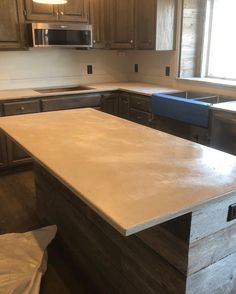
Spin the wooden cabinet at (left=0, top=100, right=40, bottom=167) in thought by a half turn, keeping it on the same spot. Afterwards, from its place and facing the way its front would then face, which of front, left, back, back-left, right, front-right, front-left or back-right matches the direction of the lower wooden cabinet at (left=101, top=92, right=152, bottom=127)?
right

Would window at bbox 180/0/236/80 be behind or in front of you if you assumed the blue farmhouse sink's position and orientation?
behind

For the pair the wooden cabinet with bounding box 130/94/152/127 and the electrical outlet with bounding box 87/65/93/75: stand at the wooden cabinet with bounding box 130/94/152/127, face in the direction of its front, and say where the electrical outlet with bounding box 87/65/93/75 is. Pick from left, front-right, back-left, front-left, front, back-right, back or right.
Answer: right

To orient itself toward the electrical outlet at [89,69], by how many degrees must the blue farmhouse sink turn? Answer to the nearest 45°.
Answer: approximately 90° to its right
